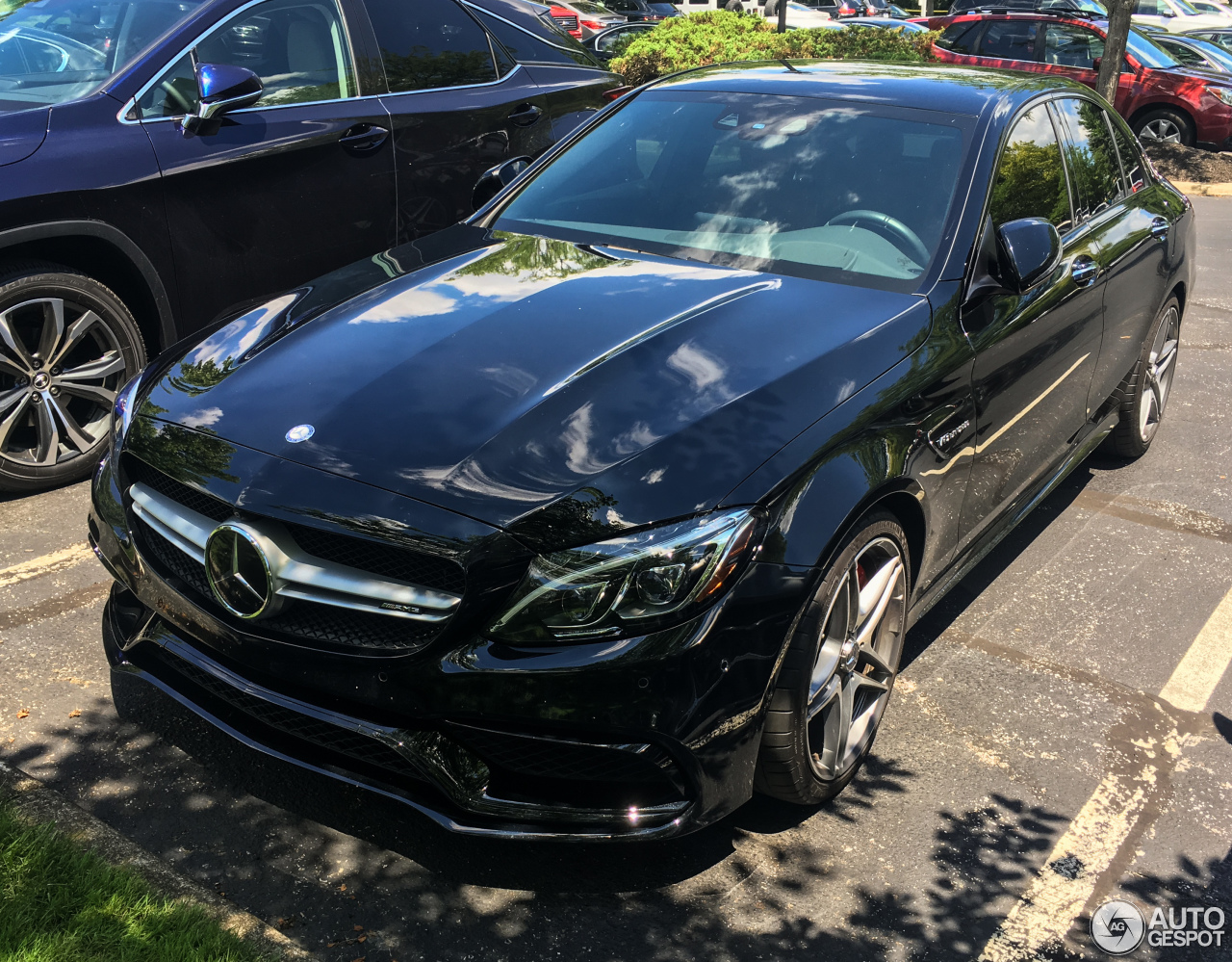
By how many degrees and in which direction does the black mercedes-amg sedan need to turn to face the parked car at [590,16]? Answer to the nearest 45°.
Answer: approximately 135° to its right

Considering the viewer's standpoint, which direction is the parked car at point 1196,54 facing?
facing the viewer and to the right of the viewer

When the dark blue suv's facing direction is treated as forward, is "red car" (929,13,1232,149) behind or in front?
behind

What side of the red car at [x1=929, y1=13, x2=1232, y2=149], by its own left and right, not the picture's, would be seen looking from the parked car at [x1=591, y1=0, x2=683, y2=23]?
back

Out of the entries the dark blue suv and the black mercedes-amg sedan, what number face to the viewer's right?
0

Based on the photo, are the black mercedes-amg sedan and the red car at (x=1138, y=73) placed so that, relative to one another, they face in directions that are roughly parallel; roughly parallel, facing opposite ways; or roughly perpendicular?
roughly perpendicular

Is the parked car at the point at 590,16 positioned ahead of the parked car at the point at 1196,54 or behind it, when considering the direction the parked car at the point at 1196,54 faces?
behind

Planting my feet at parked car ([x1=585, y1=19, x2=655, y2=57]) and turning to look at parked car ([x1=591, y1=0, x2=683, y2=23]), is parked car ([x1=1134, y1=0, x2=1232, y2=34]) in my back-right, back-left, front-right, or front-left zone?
front-right

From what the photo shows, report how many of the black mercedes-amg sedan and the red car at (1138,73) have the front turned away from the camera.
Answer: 0

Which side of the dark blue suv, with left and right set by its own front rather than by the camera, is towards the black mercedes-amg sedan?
left

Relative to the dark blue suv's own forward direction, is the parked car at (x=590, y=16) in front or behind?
behind

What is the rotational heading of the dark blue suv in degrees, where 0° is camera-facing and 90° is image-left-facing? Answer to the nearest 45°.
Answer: approximately 45°

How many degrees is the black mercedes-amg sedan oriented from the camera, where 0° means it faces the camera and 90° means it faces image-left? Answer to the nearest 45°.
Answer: approximately 45°
